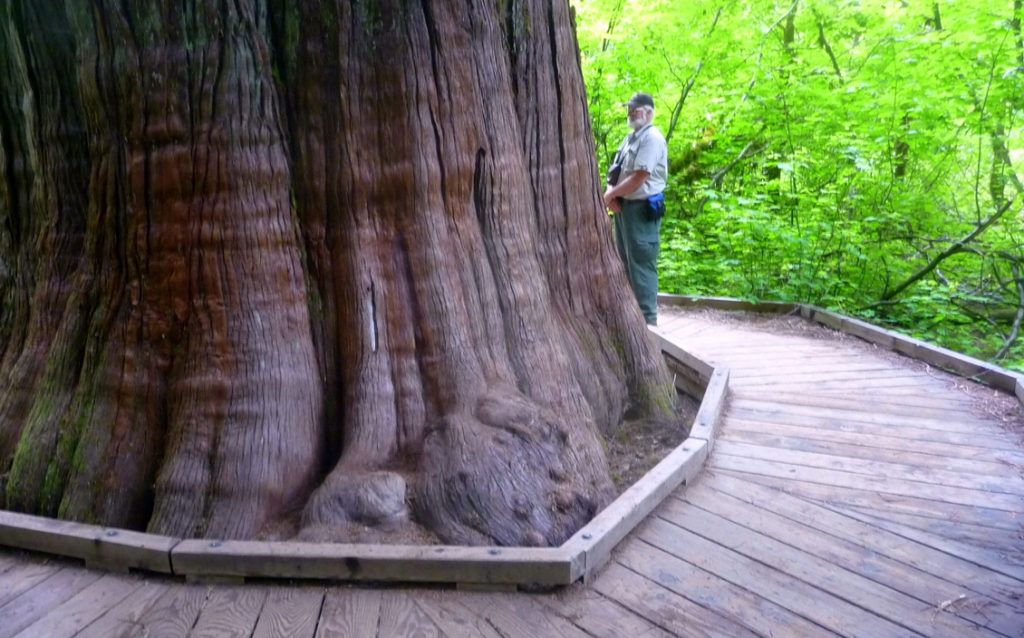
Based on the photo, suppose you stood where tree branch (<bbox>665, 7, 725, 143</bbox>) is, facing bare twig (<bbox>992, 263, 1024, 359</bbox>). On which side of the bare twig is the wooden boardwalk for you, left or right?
right

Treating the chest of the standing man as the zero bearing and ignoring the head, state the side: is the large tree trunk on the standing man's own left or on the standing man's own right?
on the standing man's own left

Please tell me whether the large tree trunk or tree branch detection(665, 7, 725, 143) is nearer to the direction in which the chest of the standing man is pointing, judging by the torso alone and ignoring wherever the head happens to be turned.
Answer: the large tree trunk

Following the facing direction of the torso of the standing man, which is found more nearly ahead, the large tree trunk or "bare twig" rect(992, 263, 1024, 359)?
the large tree trunk

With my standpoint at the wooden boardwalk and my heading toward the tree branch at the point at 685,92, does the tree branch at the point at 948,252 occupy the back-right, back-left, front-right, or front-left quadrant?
front-right

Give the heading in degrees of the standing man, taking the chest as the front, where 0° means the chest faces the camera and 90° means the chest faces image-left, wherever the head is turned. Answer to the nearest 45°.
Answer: approximately 90°

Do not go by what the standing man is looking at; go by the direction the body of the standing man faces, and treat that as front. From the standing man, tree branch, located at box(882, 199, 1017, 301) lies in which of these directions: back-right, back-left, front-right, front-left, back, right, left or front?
back-right

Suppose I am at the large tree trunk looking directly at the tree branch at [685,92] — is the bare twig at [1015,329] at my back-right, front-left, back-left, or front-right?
front-right

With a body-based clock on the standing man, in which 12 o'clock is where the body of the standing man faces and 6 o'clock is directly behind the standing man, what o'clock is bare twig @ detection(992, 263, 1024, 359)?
The bare twig is roughly at 5 o'clock from the standing man.

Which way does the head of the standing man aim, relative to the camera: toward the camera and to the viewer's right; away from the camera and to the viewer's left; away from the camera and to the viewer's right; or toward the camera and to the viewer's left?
toward the camera and to the viewer's left

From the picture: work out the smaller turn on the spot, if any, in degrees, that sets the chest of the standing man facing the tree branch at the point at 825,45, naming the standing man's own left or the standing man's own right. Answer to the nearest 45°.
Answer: approximately 135° to the standing man's own right
